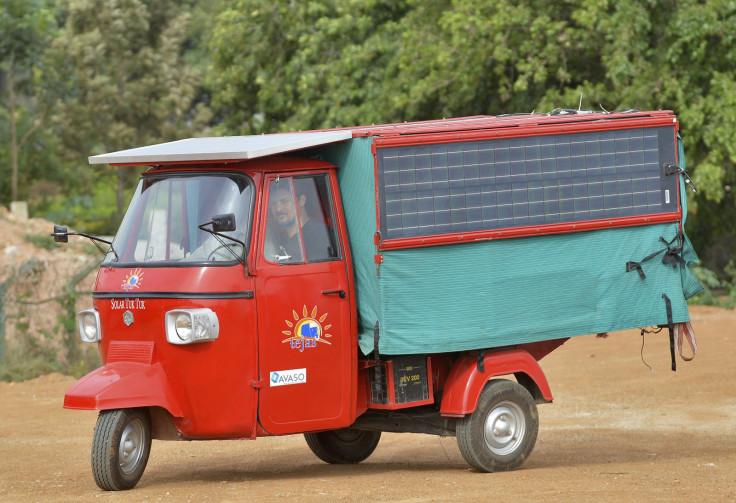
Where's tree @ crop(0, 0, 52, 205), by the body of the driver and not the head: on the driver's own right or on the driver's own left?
on the driver's own right

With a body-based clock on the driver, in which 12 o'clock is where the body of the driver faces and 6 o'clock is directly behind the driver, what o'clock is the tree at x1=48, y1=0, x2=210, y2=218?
The tree is roughly at 4 o'clock from the driver.

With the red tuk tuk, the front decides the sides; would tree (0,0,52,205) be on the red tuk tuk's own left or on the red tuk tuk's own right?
on the red tuk tuk's own right

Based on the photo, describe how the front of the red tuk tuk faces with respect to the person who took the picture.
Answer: facing the viewer and to the left of the viewer

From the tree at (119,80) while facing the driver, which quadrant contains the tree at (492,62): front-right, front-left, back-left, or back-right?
front-left

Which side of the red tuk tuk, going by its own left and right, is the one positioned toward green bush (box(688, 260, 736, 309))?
back
